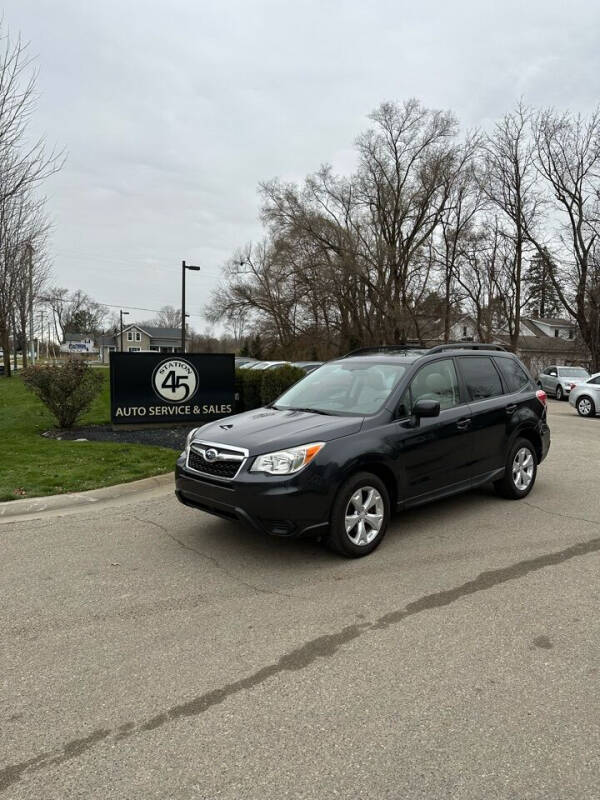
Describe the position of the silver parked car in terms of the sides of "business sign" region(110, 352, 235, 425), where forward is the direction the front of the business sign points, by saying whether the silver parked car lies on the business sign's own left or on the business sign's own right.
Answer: on the business sign's own left

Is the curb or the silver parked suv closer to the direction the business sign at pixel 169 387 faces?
the curb

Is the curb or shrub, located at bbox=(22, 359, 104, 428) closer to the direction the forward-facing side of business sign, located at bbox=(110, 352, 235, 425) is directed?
the curb

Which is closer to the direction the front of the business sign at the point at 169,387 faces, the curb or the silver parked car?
the curb

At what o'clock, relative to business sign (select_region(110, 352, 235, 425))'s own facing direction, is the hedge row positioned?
The hedge row is roughly at 8 o'clock from the business sign.

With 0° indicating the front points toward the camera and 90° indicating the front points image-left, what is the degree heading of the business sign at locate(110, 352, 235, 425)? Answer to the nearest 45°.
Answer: approximately 0°

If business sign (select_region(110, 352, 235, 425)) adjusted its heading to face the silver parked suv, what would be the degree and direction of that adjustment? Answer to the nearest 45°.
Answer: approximately 135° to its left

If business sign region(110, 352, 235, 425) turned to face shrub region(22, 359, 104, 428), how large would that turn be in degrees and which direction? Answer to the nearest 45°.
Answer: approximately 90° to its right

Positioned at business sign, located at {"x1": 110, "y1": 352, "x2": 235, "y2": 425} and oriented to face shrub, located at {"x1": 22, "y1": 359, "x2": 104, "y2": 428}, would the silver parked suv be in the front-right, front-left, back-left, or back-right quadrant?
back-right

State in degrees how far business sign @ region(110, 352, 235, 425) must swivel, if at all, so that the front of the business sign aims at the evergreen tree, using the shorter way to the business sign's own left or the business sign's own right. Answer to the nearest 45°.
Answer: approximately 135° to the business sign's own left
